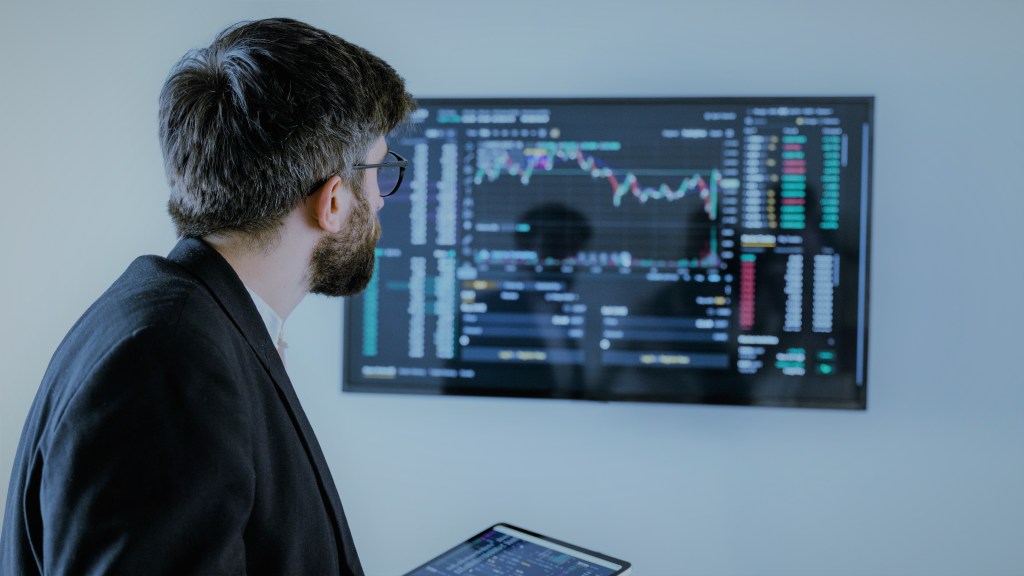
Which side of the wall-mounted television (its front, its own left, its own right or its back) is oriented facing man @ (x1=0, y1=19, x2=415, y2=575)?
front

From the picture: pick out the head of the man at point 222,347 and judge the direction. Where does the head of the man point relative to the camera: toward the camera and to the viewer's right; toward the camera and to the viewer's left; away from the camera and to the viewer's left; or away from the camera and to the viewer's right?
away from the camera and to the viewer's right

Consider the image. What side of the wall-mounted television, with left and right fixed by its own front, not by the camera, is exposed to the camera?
front

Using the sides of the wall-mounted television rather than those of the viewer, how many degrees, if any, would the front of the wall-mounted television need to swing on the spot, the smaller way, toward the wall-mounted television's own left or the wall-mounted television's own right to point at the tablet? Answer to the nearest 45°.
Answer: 0° — it already faces it
